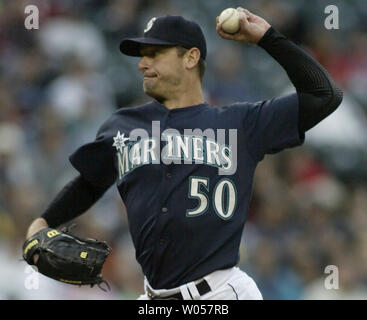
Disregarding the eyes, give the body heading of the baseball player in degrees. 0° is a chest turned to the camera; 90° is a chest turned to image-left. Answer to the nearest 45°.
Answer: approximately 45°
